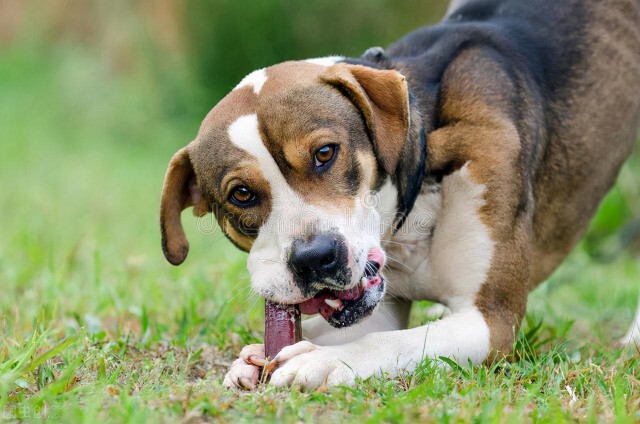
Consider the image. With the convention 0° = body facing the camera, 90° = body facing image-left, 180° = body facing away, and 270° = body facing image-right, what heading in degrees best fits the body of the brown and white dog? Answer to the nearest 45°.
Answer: approximately 45°
